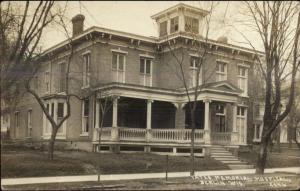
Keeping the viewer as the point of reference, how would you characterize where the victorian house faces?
facing the viewer and to the right of the viewer
